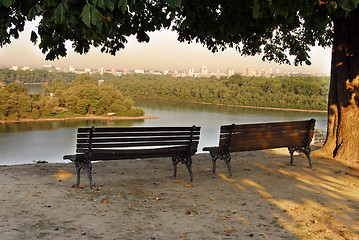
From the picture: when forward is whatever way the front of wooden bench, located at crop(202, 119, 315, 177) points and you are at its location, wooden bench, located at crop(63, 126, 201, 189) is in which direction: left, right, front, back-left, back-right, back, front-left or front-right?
left

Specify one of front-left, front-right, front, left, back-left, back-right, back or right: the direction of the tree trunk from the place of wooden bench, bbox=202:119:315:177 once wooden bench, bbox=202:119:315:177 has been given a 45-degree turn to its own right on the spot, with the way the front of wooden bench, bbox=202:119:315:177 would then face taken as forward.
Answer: front-right

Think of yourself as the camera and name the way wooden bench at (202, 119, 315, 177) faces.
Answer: facing away from the viewer and to the left of the viewer
